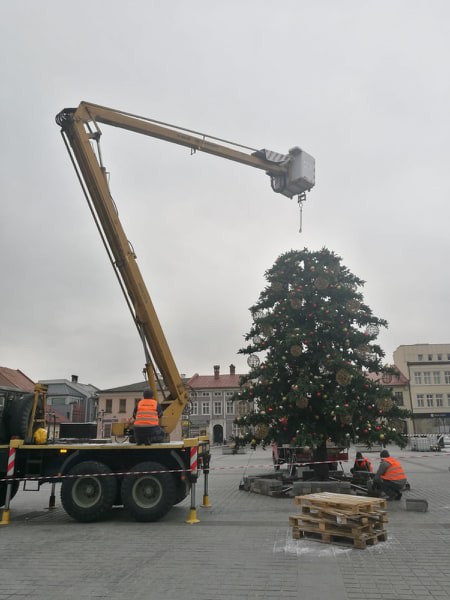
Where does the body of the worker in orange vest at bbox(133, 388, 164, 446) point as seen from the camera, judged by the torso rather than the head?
away from the camera

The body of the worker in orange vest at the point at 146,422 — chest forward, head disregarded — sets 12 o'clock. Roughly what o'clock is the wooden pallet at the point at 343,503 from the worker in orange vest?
The wooden pallet is roughly at 4 o'clock from the worker in orange vest.

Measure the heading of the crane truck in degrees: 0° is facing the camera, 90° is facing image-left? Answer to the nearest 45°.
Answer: approximately 90°

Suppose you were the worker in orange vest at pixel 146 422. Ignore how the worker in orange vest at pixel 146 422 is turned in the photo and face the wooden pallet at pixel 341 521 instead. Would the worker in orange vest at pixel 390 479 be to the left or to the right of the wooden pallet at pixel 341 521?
left

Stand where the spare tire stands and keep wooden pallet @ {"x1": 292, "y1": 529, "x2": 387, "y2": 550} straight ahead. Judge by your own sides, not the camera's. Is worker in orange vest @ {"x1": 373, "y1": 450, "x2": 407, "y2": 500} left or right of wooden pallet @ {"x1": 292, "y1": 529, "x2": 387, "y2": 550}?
left

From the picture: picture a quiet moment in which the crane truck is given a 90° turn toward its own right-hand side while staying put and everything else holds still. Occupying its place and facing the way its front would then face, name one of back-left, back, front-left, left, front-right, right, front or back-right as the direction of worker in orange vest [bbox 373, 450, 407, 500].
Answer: right

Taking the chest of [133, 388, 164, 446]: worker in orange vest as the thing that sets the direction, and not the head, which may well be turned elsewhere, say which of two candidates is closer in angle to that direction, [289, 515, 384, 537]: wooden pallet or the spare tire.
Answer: the spare tire

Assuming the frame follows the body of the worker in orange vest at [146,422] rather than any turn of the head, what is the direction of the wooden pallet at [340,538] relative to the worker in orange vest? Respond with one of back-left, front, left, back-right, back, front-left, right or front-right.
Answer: back-right

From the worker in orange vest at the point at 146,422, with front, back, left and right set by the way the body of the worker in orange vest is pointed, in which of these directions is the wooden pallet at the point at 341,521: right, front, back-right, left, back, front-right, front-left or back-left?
back-right

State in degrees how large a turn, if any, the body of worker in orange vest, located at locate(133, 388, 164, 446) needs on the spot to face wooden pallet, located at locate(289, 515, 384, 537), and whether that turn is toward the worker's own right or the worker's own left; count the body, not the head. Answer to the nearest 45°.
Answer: approximately 135° to the worker's own right
